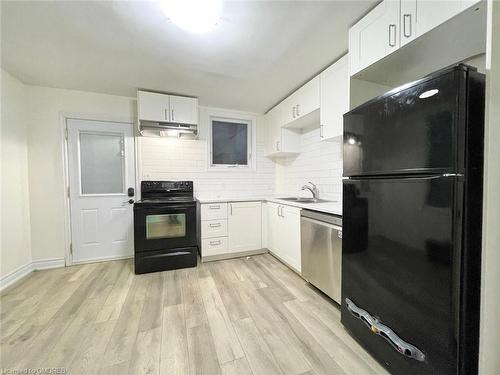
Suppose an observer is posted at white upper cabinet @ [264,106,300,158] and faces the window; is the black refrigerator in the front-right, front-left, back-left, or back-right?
back-left

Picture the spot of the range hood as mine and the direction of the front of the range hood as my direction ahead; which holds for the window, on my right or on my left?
on my left

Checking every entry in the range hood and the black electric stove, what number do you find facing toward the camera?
2

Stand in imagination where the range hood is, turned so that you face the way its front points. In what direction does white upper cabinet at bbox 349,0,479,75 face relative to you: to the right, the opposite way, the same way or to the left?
to the right

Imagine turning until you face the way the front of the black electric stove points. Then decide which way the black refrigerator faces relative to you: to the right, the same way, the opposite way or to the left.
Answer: to the right

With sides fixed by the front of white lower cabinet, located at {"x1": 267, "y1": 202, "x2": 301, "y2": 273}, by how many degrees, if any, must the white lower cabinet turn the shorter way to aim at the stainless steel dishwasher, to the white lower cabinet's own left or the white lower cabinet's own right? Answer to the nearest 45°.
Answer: approximately 90° to the white lower cabinet's own left

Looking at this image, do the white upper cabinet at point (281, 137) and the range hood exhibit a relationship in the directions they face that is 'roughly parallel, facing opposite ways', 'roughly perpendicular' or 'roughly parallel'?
roughly perpendicular

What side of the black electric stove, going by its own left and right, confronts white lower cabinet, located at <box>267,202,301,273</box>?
left

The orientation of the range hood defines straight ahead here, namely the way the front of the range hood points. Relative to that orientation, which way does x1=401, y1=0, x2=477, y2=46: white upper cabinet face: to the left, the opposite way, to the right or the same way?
to the right

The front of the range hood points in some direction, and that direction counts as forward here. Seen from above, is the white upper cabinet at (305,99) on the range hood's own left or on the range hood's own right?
on the range hood's own left

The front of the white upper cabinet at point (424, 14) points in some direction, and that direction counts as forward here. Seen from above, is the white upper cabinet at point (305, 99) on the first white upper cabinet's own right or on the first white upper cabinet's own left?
on the first white upper cabinet's own right

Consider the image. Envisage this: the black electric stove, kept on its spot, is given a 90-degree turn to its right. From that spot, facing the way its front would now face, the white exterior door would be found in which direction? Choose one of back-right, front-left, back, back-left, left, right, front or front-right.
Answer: front-right

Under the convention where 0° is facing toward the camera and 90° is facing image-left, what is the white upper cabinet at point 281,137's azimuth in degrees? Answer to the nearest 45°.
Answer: approximately 45°

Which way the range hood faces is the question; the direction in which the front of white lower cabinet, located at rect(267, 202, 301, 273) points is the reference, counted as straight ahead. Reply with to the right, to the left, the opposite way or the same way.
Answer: to the left
